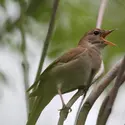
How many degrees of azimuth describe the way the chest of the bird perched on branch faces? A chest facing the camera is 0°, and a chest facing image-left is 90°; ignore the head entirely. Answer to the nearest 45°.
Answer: approximately 270°
